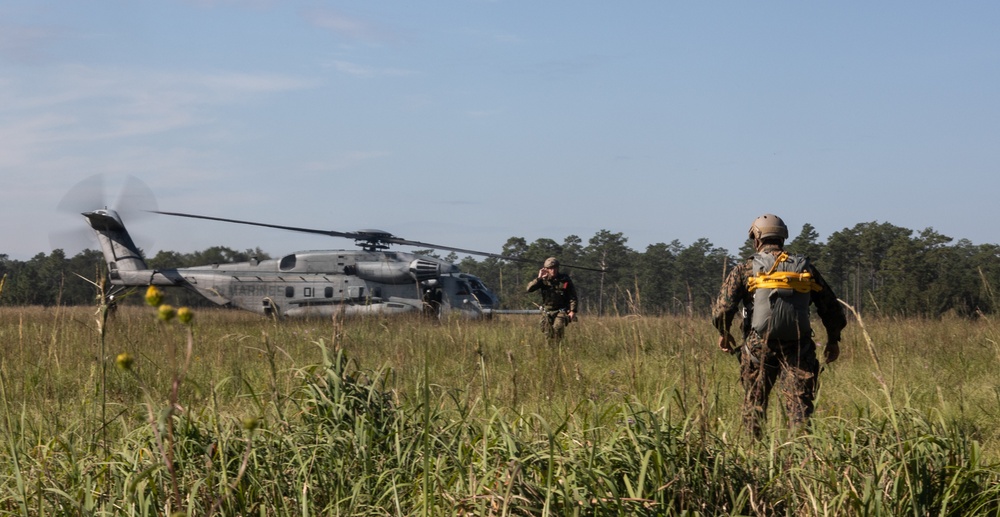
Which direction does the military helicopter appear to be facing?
to the viewer's right

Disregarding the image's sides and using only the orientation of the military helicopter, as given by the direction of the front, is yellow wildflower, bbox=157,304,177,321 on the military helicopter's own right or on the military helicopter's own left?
on the military helicopter's own right

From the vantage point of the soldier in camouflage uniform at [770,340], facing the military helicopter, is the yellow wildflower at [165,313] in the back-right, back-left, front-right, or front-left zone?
back-left

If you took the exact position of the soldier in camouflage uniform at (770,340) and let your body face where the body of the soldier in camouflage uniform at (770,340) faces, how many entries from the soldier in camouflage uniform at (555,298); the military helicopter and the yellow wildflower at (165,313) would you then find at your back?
1

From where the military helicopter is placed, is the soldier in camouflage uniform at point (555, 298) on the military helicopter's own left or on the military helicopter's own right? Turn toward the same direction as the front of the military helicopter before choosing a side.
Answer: on the military helicopter's own right

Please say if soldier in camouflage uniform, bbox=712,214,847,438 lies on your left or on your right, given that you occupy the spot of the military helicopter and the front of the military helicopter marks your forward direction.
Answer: on your right

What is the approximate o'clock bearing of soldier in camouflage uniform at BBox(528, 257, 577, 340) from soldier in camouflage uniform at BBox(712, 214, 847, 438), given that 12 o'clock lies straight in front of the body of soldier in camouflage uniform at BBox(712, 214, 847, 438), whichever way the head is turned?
soldier in camouflage uniform at BBox(528, 257, 577, 340) is roughly at 11 o'clock from soldier in camouflage uniform at BBox(712, 214, 847, 438).

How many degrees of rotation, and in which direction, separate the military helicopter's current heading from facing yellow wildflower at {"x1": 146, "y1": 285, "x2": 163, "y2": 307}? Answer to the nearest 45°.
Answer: approximately 90° to its right

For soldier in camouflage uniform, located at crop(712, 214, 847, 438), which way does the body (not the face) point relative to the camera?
away from the camera

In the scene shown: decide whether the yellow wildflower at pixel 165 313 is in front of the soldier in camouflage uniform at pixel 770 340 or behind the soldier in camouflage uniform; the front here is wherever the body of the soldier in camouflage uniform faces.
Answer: behind

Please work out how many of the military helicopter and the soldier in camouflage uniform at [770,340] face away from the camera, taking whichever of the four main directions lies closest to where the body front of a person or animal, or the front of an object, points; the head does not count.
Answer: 1

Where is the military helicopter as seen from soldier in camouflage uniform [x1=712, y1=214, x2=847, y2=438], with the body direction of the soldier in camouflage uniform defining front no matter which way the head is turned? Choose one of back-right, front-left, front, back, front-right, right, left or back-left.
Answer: front-left
